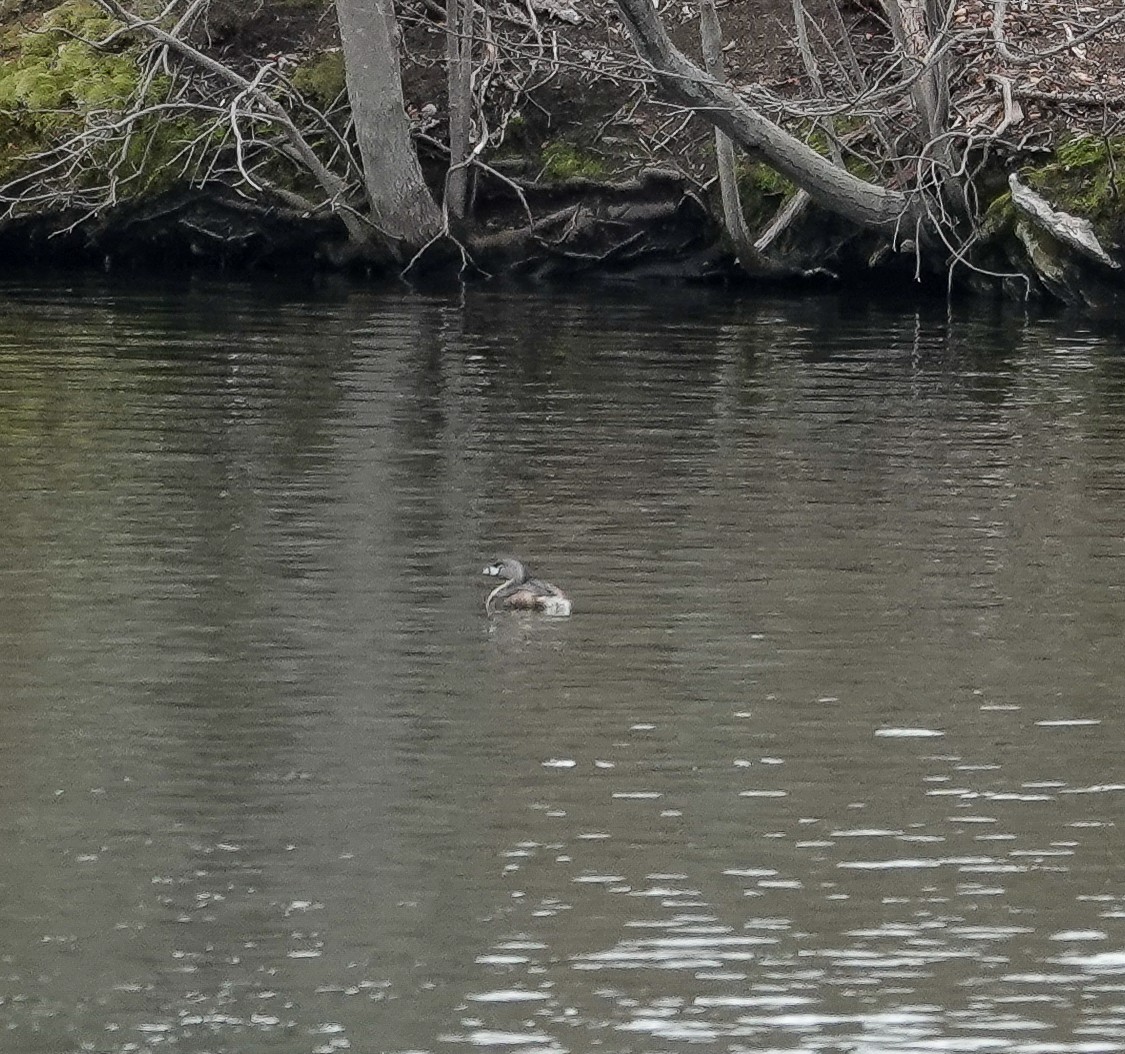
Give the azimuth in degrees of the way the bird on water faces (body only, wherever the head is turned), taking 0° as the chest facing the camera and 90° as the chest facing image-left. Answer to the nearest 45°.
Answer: approximately 90°

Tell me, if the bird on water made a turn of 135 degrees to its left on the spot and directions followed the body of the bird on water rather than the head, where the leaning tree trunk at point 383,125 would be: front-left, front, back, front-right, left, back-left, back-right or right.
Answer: back-left

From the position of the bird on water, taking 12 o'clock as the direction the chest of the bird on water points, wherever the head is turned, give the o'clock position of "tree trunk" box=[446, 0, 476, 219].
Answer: The tree trunk is roughly at 3 o'clock from the bird on water.

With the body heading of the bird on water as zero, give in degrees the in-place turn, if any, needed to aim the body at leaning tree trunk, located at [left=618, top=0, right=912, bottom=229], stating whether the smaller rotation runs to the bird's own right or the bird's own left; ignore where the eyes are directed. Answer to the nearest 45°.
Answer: approximately 90° to the bird's own right

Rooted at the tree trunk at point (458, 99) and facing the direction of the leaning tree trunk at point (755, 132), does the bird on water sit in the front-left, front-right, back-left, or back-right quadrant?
front-right

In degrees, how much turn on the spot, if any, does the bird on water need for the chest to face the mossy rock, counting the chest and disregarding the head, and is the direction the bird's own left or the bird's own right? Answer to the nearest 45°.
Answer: approximately 135° to the bird's own right

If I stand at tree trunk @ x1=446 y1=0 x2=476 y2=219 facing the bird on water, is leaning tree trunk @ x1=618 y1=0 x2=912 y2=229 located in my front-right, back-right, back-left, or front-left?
front-left
